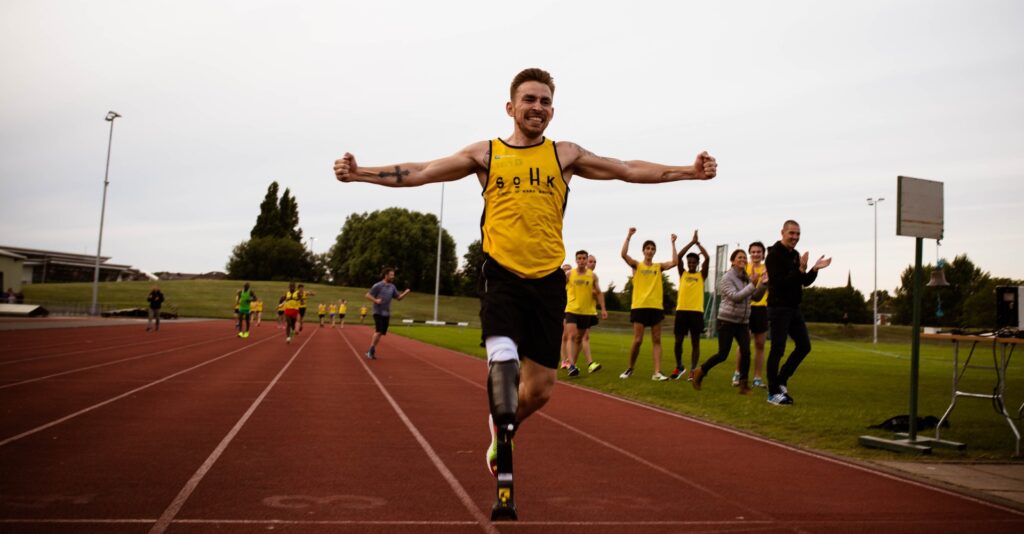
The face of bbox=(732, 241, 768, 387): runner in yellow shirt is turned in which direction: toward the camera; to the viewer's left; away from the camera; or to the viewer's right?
toward the camera

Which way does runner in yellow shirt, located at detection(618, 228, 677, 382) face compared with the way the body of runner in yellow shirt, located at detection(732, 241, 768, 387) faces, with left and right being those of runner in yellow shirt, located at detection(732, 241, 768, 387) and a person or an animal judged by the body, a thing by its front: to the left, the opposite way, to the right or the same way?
the same way

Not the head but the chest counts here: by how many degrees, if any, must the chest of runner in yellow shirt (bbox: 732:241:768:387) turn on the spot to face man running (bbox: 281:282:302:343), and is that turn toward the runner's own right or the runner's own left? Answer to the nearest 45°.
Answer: approximately 135° to the runner's own right

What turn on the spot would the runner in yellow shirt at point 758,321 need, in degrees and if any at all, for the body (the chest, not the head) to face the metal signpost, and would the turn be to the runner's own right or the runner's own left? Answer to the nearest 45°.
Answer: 0° — they already face it

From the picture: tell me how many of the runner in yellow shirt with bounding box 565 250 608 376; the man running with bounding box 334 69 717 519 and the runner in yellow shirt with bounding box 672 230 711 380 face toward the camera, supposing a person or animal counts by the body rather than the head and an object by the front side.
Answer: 3

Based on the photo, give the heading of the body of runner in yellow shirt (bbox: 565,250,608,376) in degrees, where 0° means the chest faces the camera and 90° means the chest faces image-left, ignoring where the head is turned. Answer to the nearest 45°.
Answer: approximately 0°

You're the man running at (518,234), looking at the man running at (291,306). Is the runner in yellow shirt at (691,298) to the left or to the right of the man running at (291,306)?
right

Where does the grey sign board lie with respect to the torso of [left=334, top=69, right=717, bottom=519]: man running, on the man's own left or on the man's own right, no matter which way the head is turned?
on the man's own left

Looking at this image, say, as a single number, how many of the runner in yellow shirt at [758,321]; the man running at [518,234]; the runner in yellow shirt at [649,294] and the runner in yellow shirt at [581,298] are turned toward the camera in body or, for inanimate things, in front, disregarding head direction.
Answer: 4

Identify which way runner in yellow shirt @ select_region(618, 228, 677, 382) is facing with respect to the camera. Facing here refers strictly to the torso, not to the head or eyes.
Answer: toward the camera

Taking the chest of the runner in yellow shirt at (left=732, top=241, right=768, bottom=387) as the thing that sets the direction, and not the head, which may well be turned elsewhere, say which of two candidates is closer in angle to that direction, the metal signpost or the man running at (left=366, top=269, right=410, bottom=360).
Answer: the metal signpost

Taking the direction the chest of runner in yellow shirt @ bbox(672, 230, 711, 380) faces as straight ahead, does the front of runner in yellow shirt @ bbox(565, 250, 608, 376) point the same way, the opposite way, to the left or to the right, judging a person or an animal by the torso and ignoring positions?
the same way

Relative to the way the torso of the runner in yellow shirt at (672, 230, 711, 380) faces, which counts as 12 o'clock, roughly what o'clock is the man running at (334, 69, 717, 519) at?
The man running is roughly at 12 o'clock from the runner in yellow shirt.

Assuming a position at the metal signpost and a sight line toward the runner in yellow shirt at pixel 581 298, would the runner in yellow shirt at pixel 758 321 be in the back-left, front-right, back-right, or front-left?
front-right

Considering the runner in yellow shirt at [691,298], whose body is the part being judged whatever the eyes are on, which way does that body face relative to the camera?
toward the camera

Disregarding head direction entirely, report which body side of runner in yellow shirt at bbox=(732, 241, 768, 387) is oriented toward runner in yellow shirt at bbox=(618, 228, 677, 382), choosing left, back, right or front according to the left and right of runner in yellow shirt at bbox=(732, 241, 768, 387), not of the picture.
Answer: right

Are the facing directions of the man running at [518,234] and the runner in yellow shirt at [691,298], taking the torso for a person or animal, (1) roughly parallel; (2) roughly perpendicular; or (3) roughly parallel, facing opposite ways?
roughly parallel

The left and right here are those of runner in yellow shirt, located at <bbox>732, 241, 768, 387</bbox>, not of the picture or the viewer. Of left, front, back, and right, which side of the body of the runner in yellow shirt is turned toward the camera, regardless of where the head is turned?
front
